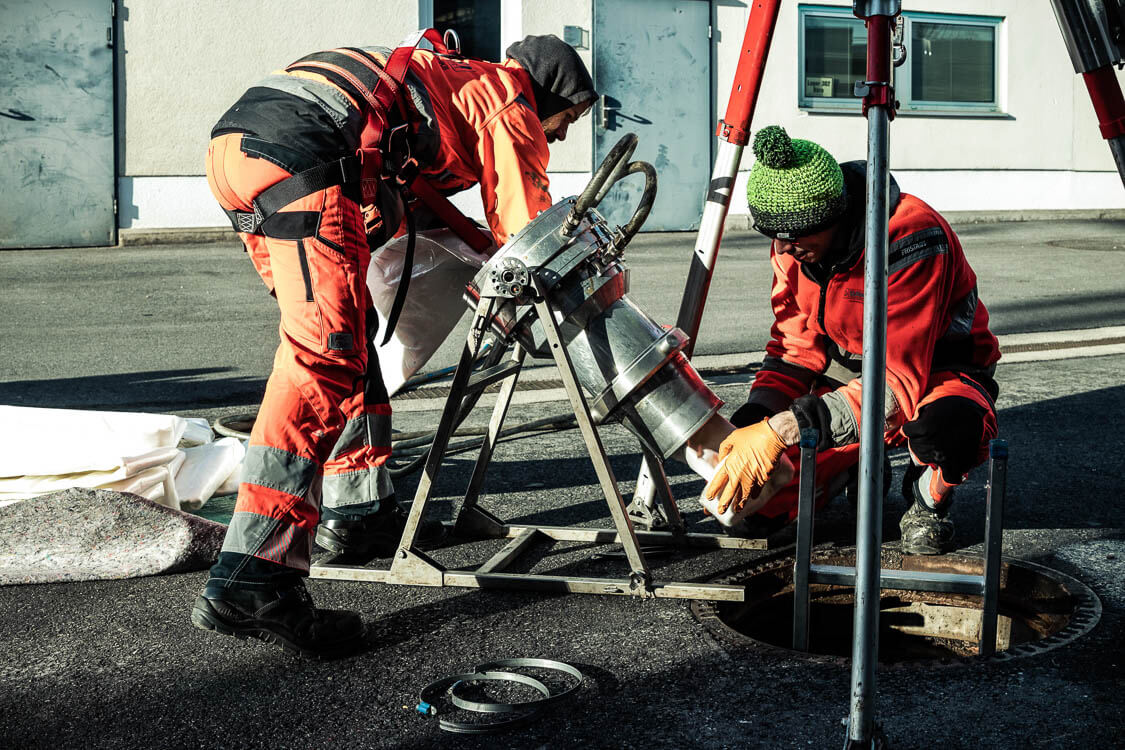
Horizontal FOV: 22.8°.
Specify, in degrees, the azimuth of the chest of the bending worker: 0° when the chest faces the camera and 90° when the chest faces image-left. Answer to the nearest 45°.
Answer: approximately 270°

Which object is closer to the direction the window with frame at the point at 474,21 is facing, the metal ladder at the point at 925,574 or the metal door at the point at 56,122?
the metal ladder

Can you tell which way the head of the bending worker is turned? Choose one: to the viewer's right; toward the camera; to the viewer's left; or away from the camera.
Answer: to the viewer's right

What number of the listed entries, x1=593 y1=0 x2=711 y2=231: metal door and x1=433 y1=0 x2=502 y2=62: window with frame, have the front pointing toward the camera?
2

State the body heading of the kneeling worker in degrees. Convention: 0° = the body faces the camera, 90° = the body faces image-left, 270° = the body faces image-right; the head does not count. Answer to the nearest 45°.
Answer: approximately 45°

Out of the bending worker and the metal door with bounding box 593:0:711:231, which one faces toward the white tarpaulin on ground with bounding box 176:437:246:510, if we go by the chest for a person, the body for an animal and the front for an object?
the metal door
